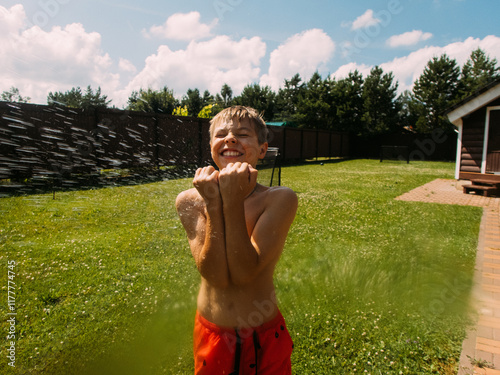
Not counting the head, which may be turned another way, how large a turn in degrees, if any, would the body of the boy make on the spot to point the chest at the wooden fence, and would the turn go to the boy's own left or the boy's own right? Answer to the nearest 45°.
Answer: approximately 135° to the boy's own right

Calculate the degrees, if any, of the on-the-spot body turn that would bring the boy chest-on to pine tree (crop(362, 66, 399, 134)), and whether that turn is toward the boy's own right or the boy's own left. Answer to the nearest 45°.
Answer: approximately 135° to the boy's own left

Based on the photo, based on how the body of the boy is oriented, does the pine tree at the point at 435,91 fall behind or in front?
behind

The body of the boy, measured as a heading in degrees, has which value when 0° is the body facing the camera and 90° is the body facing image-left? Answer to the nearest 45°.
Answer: approximately 0°

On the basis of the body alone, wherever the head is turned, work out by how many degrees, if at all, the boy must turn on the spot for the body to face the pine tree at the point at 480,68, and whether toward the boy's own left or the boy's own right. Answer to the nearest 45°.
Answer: approximately 135° to the boy's own left
